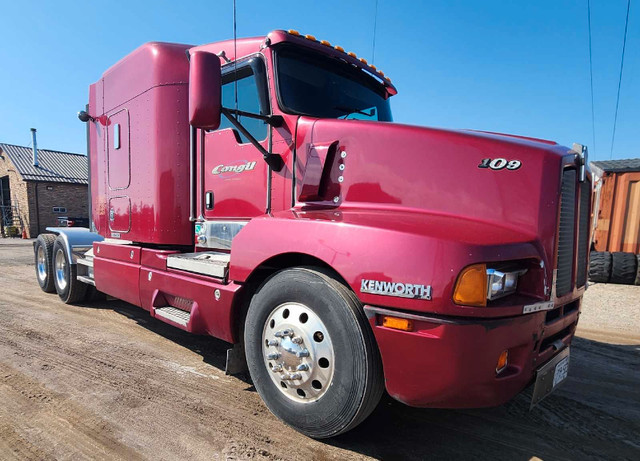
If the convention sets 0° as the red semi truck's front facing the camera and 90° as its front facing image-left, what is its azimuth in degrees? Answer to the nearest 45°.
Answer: approximately 315°

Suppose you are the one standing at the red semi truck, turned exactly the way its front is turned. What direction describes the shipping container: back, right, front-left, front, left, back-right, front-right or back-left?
left

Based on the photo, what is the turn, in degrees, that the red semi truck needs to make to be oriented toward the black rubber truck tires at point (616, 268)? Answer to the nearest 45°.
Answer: approximately 90° to its left

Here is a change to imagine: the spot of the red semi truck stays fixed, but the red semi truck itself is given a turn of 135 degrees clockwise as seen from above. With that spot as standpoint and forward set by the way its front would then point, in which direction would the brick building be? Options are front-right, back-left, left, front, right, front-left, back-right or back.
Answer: front-right
